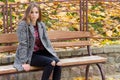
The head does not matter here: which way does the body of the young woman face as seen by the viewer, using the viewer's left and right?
facing the viewer and to the right of the viewer
